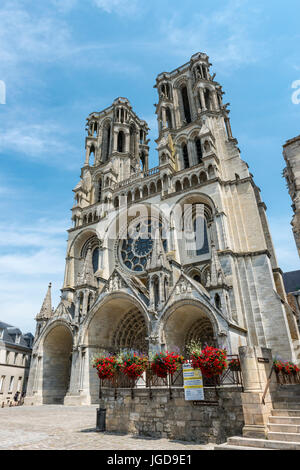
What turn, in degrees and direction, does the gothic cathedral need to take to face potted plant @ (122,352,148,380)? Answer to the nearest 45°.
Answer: approximately 45° to its left

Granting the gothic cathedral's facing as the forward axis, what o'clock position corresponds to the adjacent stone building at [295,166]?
The adjacent stone building is roughly at 9 o'clock from the gothic cathedral.

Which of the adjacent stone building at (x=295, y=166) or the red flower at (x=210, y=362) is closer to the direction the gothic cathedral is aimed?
the red flower

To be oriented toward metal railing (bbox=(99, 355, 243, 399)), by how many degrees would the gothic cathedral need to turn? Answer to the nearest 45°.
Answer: approximately 45° to its left

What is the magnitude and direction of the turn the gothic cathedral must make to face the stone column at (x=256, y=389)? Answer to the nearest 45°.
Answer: approximately 45° to its left

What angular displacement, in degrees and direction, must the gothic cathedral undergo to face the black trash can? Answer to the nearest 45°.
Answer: approximately 45° to its left

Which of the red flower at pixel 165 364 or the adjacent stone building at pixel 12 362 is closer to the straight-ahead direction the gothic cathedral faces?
the red flower

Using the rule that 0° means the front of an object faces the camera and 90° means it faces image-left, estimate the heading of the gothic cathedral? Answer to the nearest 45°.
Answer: approximately 45°

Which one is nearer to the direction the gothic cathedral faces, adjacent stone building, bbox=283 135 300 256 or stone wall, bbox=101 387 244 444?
the stone wall

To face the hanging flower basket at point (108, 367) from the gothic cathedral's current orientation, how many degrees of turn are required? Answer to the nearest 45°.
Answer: approximately 45° to its left
